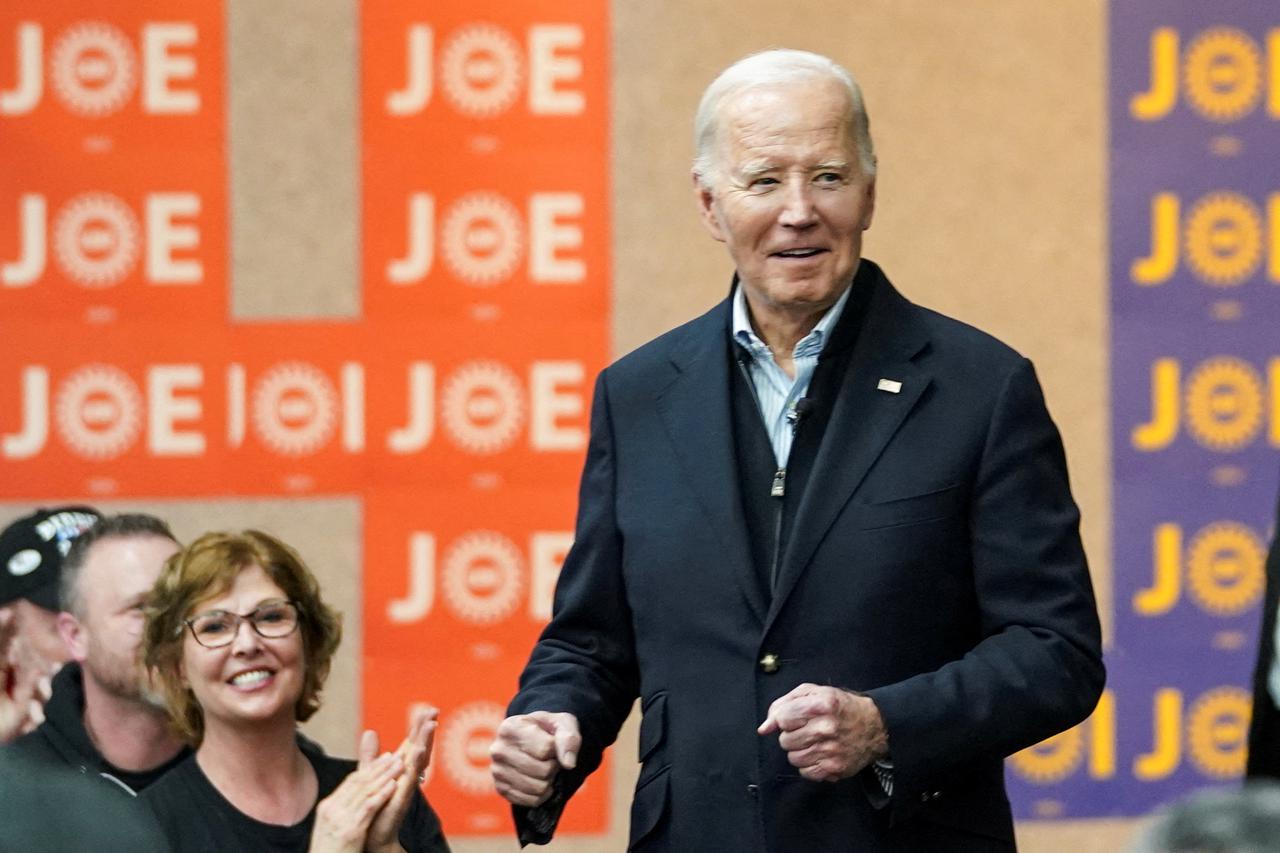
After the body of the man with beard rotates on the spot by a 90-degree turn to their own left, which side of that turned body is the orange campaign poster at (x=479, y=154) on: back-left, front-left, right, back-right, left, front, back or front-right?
front

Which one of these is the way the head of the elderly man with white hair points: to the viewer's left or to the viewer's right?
to the viewer's right

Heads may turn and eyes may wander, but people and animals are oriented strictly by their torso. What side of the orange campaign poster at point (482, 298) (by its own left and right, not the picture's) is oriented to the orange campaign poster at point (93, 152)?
right

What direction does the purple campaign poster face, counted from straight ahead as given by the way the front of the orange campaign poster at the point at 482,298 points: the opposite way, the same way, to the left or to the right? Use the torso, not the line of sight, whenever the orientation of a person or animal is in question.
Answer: the same way

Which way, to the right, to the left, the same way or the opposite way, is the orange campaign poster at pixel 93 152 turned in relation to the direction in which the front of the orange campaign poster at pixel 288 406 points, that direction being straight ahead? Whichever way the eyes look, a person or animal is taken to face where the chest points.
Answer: the same way

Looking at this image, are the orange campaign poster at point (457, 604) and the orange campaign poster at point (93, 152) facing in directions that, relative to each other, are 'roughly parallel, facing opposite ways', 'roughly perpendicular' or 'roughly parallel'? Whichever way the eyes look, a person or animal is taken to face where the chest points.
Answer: roughly parallel

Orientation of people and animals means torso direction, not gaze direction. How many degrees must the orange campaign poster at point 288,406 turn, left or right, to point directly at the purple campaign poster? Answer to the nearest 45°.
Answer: approximately 90° to its left

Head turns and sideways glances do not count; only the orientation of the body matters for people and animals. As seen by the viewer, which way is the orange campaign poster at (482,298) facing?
toward the camera

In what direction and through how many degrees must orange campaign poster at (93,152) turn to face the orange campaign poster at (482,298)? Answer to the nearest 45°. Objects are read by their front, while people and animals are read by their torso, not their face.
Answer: approximately 90° to its left

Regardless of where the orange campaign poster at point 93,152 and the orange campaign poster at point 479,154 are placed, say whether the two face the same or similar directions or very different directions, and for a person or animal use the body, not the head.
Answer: same or similar directions

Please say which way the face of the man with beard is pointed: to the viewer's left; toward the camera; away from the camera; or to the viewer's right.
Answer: to the viewer's right

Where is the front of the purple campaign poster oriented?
toward the camera

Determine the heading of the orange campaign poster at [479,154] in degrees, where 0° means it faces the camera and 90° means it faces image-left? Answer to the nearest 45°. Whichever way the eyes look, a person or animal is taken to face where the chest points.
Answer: approximately 0°

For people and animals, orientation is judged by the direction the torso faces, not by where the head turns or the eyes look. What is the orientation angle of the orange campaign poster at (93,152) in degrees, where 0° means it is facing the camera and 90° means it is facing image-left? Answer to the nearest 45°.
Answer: approximately 0°

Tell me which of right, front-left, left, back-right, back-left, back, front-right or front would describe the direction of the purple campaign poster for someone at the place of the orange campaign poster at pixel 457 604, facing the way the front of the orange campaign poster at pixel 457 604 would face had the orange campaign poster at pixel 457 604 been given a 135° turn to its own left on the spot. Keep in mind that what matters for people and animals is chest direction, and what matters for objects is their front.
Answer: front-right

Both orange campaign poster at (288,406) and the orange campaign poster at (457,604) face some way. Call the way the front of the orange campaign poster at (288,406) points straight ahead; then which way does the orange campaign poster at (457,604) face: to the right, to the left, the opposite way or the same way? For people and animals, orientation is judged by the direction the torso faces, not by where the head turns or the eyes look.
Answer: the same way
